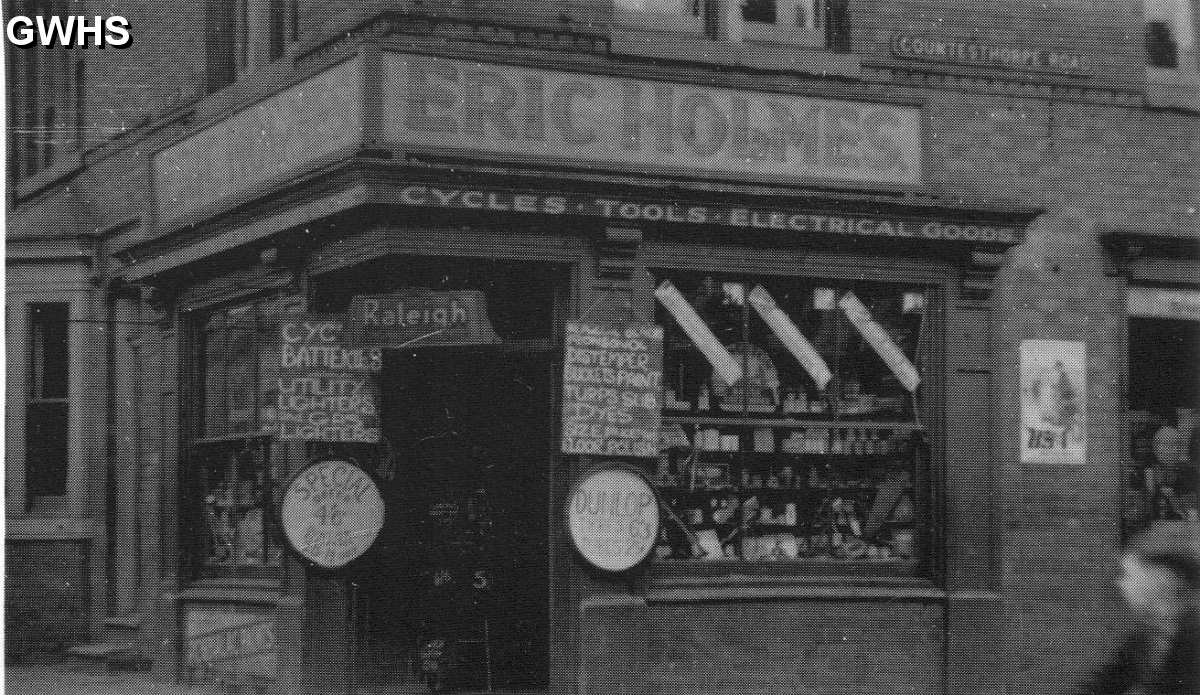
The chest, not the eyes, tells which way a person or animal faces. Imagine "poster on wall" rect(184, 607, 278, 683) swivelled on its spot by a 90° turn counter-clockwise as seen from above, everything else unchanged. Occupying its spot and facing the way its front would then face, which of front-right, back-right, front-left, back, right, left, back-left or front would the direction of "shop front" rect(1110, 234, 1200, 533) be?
front

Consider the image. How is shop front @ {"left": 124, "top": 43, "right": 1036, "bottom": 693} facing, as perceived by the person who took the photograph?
facing the viewer

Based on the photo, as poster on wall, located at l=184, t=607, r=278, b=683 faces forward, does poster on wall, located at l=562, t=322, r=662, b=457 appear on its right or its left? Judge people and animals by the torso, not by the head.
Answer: on its left

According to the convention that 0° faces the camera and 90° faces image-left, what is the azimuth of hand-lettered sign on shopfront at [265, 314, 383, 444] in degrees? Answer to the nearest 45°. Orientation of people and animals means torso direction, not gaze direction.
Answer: approximately 0°

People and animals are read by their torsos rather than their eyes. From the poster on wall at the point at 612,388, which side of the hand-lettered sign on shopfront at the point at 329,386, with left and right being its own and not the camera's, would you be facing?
left

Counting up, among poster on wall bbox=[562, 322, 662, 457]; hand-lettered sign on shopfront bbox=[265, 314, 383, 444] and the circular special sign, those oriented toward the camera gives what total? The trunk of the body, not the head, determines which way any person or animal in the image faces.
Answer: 3

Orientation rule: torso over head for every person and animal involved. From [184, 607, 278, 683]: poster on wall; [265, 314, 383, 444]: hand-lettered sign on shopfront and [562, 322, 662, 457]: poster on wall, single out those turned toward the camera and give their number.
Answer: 3

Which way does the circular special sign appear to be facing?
toward the camera

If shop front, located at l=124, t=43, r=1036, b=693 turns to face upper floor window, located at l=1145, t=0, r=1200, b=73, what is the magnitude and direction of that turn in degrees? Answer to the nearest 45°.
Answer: approximately 90° to its left

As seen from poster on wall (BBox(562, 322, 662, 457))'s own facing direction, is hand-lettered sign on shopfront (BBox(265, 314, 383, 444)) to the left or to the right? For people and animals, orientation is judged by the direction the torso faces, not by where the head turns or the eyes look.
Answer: on its right

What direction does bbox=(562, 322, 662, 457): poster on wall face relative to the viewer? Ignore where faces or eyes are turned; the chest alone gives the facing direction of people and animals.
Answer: toward the camera

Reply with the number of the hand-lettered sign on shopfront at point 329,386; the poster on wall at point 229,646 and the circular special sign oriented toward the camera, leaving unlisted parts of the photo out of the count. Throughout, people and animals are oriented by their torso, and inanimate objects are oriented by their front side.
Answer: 3
